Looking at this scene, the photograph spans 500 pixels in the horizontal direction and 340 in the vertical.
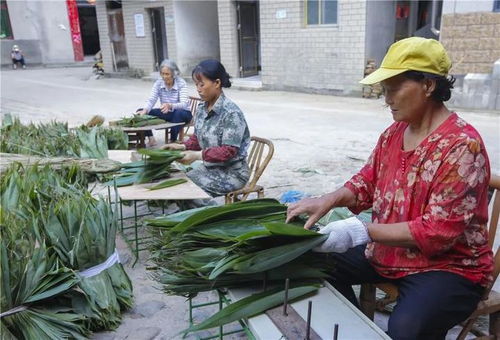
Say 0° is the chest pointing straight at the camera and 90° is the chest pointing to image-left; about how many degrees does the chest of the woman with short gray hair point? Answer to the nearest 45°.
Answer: approximately 45°

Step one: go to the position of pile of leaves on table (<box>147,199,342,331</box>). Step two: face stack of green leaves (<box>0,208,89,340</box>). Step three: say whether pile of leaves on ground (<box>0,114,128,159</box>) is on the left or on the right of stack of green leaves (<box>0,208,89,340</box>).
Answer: right

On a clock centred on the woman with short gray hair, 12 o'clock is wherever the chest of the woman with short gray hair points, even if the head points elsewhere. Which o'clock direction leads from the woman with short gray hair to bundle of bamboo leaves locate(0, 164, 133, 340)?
The bundle of bamboo leaves is roughly at 11 o'clock from the woman with short gray hair.

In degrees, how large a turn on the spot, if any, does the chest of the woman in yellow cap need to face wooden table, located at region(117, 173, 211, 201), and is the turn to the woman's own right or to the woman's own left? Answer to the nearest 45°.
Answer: approximately 90° to the woman's own right

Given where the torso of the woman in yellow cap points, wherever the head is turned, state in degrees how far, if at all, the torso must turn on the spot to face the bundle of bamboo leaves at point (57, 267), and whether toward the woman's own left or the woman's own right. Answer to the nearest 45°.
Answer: approximately 45° to the woman's own right

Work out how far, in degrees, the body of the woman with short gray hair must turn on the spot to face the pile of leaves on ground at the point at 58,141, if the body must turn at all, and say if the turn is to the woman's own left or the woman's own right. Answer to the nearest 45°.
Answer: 0° — they already face it

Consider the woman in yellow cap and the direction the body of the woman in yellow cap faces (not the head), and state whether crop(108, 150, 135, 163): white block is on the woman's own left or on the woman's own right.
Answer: on the woman's own right

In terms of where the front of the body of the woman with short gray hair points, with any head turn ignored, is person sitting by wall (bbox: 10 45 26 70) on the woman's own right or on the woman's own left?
on the woman's own right

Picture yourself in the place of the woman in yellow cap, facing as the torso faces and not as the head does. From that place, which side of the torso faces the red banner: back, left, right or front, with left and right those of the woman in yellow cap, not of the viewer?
right

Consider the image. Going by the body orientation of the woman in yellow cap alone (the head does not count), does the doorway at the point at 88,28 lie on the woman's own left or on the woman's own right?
on the woman's own right
